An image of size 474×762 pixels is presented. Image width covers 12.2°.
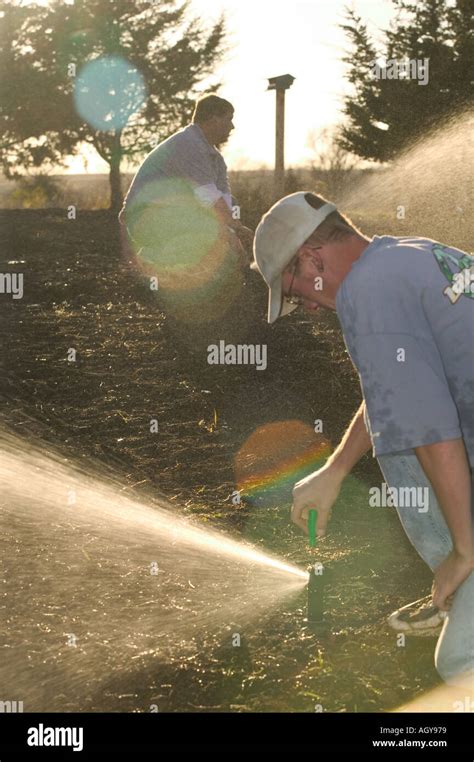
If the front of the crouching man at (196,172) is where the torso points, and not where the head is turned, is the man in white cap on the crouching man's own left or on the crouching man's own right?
on the crouching man's own right

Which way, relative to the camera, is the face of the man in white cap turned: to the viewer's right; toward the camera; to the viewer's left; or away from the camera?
to the viewer's left

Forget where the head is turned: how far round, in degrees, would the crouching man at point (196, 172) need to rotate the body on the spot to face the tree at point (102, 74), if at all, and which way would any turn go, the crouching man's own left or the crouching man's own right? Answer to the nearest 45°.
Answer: approximately 90° to the crouching man's own left

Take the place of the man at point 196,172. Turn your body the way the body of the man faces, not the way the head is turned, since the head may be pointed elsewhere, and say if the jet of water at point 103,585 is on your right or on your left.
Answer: on your right

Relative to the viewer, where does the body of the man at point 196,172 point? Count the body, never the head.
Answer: to the viewer's right

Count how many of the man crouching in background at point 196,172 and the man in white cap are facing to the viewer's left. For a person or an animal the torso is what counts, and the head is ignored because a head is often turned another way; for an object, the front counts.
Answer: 1

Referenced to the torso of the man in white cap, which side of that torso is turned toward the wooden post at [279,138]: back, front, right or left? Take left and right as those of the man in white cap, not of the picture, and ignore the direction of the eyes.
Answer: right

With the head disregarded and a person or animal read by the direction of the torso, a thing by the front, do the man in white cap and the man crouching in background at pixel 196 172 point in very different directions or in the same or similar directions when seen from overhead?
very different directions

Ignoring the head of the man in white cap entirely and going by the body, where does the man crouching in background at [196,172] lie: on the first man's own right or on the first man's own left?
on the first man's own right

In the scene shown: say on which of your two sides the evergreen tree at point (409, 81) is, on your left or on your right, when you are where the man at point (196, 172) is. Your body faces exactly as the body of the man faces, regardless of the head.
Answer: on your left

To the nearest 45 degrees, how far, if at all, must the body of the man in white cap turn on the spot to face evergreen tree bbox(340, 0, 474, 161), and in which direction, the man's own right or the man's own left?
approximately 90° to the man's own right

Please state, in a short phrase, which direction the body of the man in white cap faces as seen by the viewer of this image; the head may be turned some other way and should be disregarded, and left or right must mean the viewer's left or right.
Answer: facing to the left of the viewer
